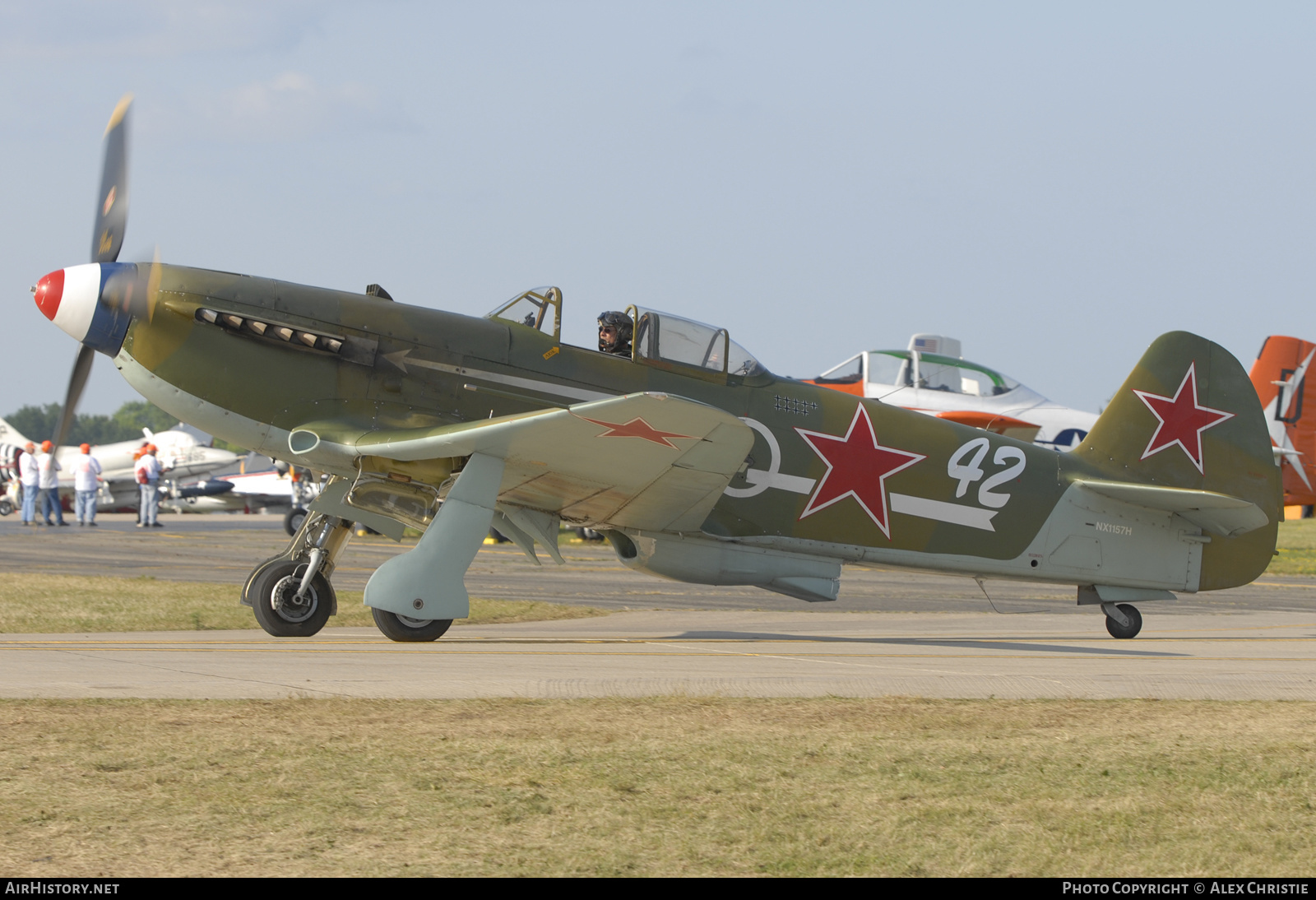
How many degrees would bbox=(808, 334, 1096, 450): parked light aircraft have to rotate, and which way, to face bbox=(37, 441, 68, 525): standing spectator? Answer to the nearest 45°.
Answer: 0° — it already faces them

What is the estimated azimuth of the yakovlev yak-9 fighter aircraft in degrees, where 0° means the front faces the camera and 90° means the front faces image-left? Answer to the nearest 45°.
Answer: approximately 90°

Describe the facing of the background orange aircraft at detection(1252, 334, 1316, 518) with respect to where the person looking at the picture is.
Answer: facing to the left of the viewer

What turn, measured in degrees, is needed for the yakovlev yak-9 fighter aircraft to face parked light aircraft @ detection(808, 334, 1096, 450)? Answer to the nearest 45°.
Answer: approximately 90° to its right

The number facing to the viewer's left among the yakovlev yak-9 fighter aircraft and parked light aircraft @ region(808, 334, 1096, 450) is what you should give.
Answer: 2

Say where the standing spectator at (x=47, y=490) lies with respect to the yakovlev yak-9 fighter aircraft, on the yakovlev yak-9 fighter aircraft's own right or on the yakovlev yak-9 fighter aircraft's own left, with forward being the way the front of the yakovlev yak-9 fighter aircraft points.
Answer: on the yakovlev yak-9 fighter aircraft's own right

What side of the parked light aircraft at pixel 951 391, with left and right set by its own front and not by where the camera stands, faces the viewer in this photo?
left

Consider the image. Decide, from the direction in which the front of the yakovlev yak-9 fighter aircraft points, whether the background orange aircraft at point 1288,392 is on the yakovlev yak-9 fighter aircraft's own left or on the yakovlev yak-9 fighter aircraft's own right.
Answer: on the yakovlev yak-9 fighter aircraft's own right

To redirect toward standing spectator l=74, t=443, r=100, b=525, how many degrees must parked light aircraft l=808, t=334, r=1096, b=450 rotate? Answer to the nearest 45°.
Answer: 0° — it already faces them
